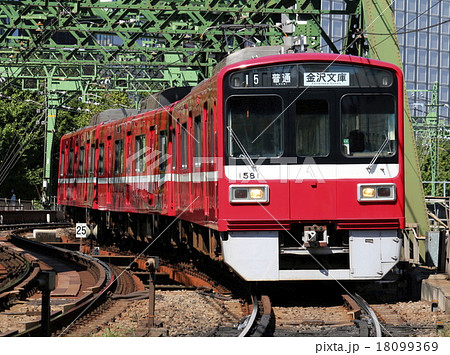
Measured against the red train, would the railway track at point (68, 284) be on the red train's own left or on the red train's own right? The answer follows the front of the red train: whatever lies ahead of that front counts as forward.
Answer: on the red train's own right

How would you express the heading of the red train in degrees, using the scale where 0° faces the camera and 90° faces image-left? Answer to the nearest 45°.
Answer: approximately 0°
